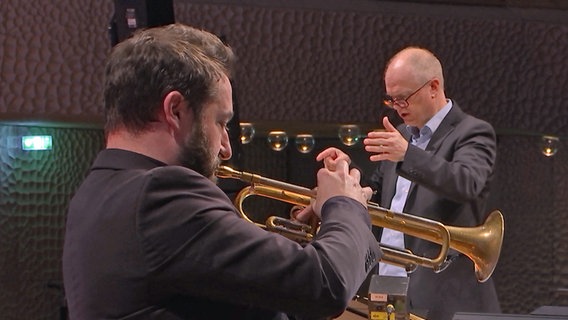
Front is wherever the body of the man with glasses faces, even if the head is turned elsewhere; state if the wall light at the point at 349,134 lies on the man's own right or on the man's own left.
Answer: on the man's own right

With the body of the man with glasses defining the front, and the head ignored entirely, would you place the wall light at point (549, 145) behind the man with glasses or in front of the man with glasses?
behind

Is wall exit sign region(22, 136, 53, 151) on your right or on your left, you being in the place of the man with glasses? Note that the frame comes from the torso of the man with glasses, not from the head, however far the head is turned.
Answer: on your right

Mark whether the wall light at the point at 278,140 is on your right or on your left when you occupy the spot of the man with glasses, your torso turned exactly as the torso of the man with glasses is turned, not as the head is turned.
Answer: on your right

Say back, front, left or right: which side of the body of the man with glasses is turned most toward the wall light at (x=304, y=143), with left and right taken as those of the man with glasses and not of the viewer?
right

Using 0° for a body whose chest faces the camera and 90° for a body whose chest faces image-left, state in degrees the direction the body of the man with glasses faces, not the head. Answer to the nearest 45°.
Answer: approximately 45°
